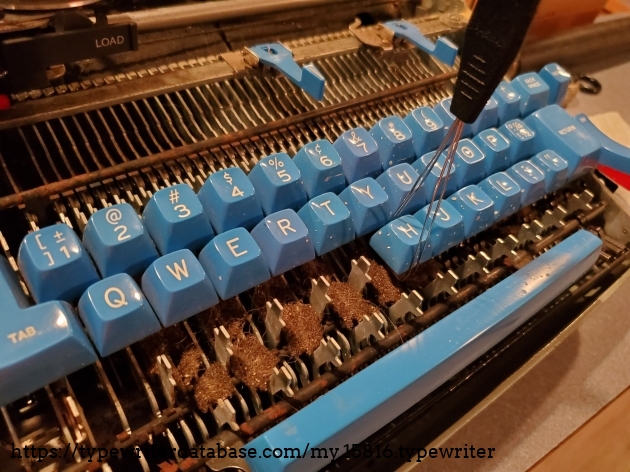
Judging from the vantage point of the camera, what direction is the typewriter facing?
facing the viewer and to the right of the viewer
